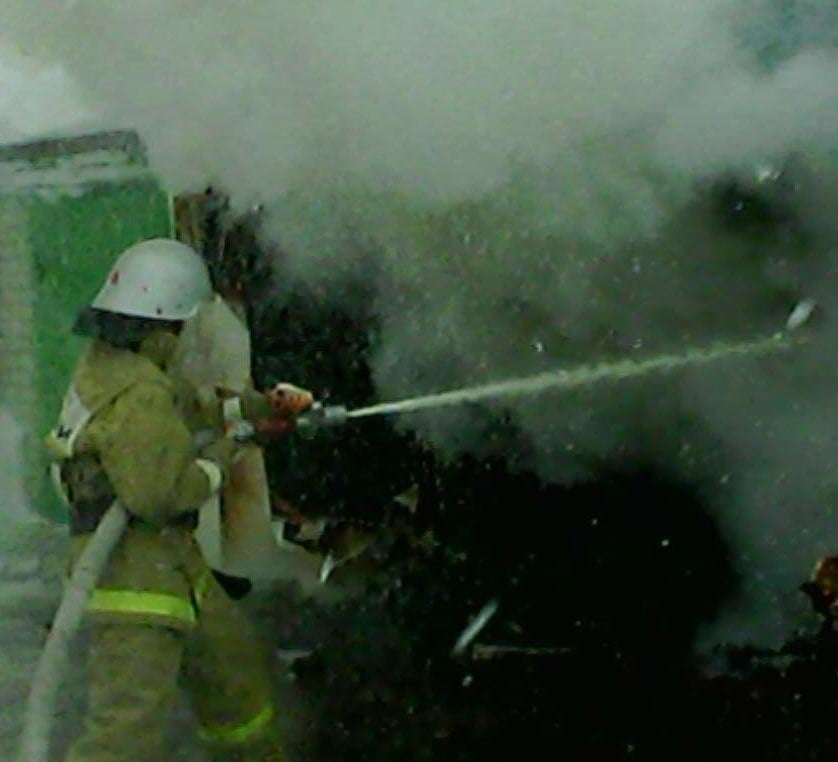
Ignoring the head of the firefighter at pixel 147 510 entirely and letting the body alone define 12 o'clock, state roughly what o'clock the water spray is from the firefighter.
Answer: The water spray is roughly at 11 o'clock from the firefighter.

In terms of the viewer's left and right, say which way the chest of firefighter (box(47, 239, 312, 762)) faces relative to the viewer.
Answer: facing to the right of the viewer
